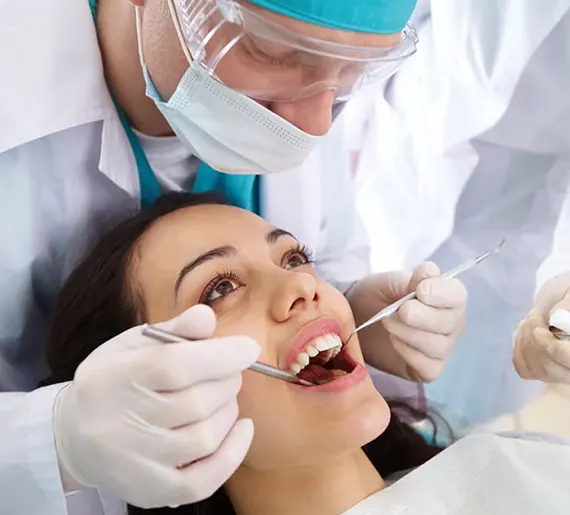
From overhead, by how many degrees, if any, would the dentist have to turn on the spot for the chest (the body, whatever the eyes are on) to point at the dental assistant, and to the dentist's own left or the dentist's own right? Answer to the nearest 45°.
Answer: approximately 90° to the dentist's own left

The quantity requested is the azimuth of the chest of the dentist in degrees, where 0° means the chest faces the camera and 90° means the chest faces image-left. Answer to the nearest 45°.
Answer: approximately 315°

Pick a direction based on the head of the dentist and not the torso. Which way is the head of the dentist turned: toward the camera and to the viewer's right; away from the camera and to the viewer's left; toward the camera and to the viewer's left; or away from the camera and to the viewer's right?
toward the camera and to the viewer's right
